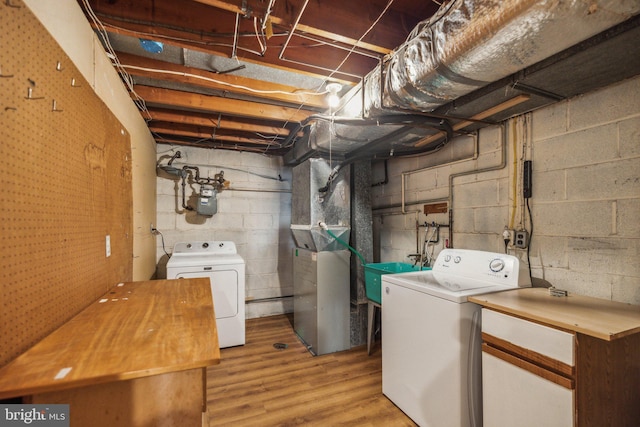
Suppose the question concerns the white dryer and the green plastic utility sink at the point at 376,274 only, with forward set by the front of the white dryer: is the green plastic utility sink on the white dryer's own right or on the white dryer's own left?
on the white dryer's own left

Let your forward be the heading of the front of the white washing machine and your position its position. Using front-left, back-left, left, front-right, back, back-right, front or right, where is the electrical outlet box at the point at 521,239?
back

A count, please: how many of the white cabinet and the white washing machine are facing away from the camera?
0

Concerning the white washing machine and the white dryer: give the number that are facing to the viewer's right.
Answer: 0

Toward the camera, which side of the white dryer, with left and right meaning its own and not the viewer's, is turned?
front

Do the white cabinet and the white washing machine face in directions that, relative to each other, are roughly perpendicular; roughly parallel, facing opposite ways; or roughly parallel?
roughly parallel

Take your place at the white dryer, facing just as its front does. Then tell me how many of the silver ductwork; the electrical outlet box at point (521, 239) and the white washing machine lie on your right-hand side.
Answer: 0

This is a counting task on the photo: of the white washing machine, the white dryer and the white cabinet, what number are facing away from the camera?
0

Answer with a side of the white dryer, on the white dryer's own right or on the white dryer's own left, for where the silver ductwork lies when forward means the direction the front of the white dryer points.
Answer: on the white dryer's own left

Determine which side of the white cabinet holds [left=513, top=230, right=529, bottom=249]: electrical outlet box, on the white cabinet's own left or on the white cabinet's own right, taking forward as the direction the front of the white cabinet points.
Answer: on the white cabinet's own right

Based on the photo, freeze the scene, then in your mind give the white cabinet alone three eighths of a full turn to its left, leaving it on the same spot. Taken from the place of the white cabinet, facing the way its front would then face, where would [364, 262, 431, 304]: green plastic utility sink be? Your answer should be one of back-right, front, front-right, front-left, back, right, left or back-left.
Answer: back-left

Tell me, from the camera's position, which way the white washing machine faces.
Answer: facing the viewer and to the left of the viewer
